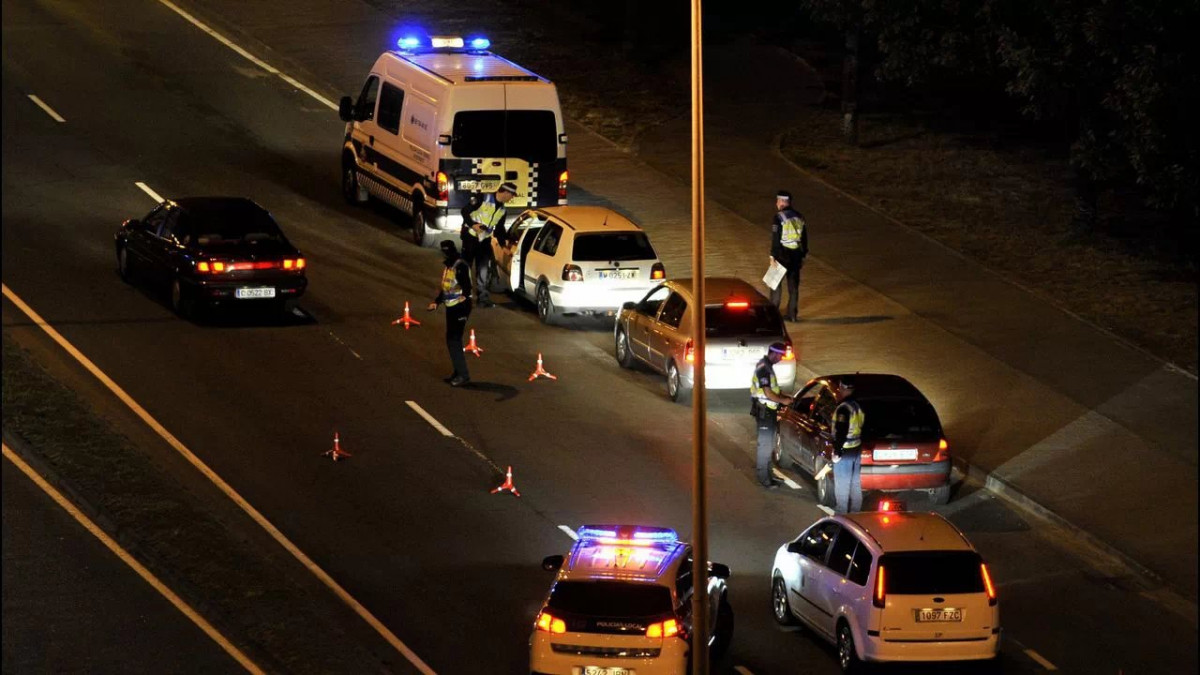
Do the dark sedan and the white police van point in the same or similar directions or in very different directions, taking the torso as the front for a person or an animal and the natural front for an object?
same or similar directions

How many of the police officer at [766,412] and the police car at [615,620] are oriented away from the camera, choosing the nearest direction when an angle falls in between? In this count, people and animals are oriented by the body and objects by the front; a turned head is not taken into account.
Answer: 1

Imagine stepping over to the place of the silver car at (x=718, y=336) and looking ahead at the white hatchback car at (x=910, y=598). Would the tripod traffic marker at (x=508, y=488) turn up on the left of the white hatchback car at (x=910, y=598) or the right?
right

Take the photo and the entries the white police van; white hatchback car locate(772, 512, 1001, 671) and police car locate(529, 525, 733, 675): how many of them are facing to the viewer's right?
0

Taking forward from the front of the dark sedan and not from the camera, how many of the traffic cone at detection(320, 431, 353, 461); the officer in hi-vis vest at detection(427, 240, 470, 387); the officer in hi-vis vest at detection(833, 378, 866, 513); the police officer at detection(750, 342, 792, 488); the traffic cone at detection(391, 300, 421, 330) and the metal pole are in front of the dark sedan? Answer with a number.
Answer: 0

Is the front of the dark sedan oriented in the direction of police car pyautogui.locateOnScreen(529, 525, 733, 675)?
no

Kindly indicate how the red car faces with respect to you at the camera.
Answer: facing away from the viewer and to the left of the viewer

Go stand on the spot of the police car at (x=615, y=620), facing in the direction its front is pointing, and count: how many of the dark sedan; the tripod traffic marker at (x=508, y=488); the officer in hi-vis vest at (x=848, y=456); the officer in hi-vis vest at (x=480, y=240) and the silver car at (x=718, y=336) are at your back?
0

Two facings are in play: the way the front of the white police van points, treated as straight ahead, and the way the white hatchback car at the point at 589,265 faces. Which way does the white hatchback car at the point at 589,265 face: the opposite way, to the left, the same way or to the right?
the same way

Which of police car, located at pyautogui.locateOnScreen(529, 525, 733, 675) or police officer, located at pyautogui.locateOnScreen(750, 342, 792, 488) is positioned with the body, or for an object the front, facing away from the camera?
the police car

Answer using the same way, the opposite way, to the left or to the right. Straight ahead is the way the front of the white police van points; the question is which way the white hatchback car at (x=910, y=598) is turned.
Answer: the same way

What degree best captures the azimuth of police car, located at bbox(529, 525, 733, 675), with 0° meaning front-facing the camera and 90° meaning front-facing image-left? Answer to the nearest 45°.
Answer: approximately 180°

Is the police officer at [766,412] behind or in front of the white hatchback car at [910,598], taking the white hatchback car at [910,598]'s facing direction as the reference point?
in front

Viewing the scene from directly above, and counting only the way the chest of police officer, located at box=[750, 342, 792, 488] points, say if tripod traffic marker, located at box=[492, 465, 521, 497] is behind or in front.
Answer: behind

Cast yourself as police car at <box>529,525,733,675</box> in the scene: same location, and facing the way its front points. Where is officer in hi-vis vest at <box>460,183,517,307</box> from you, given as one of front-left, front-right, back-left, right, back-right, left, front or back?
front

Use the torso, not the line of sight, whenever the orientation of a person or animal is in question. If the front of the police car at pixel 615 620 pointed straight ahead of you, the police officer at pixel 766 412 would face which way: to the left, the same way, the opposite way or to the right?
to the right
